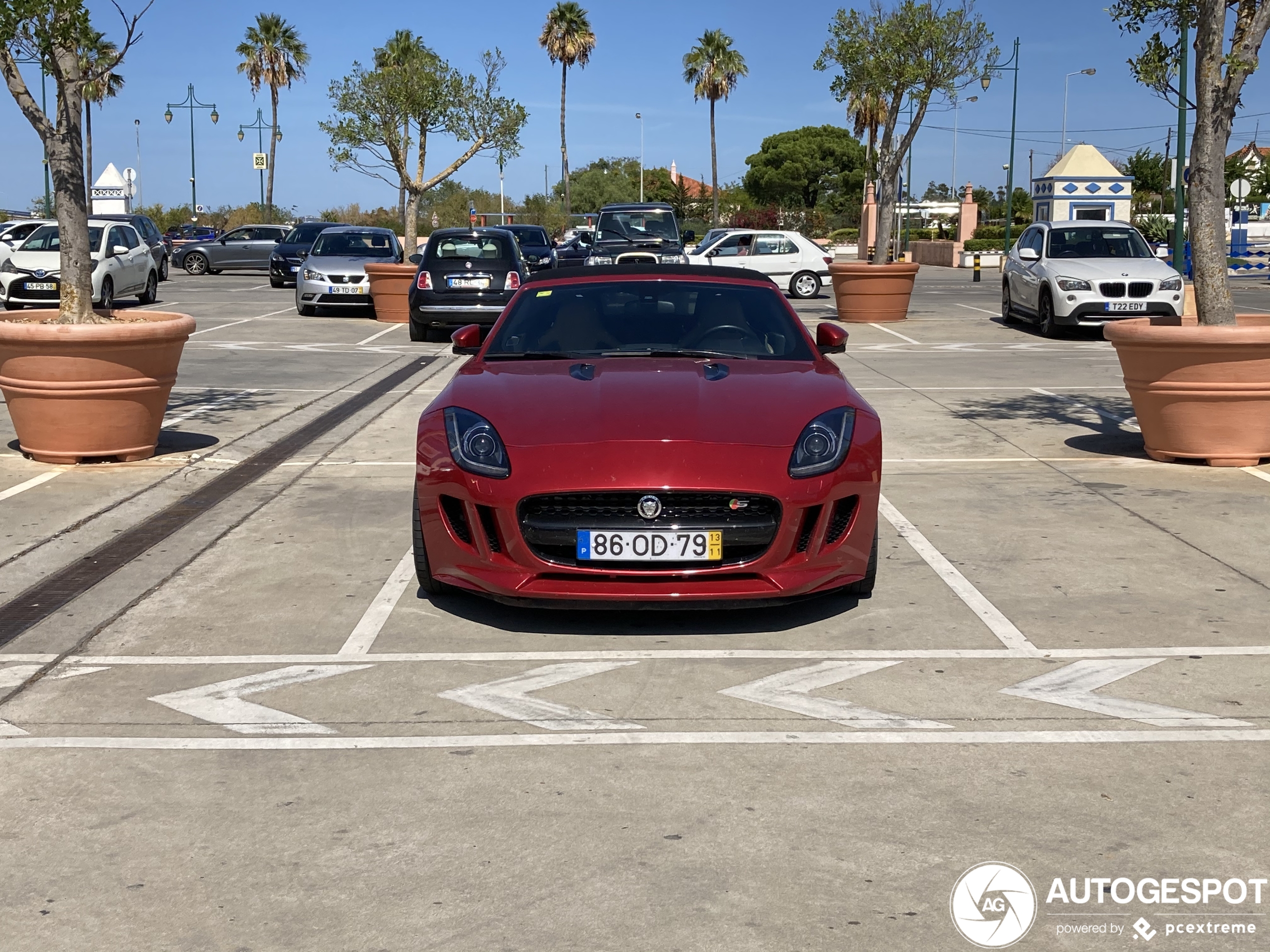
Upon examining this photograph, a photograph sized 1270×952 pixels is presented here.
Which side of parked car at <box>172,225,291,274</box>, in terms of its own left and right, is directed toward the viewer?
left

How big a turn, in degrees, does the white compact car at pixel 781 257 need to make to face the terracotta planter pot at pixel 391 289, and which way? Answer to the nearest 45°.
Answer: approximately 45° to its left

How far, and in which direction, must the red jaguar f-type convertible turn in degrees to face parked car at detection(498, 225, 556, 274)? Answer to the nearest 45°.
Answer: approximately 180°

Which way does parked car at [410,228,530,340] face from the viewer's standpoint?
away from the camera

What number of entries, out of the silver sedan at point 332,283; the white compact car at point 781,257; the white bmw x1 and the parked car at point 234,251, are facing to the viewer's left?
2

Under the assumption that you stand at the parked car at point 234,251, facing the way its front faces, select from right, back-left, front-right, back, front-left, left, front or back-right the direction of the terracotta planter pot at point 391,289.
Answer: left

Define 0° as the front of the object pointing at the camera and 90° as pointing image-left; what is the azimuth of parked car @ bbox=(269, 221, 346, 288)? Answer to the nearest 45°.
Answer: approximately 45°

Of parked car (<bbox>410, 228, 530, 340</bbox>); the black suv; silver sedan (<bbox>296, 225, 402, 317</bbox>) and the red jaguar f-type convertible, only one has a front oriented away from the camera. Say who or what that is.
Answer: the parked car

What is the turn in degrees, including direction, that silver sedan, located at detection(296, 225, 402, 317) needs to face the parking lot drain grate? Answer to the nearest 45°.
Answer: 0° — it already faces it

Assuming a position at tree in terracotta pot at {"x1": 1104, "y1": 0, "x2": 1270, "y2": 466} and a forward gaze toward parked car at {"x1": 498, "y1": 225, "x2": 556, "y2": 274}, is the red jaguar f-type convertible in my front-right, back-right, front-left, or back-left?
back-left

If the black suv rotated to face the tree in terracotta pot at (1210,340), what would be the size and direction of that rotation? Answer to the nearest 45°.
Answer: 0° — it already faces it

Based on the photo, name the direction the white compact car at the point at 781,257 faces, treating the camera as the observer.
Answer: facing to the left of the viewer

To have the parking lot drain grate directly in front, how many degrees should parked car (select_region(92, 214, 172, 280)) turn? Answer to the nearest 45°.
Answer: approximately 45° to its left

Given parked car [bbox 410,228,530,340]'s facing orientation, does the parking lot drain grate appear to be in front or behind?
behind

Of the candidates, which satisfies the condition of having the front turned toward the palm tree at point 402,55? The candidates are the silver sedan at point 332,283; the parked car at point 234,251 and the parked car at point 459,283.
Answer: the parked car at point 459,283

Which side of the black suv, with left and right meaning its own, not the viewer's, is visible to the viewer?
front

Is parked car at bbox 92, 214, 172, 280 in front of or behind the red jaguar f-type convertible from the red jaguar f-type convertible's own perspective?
behind
